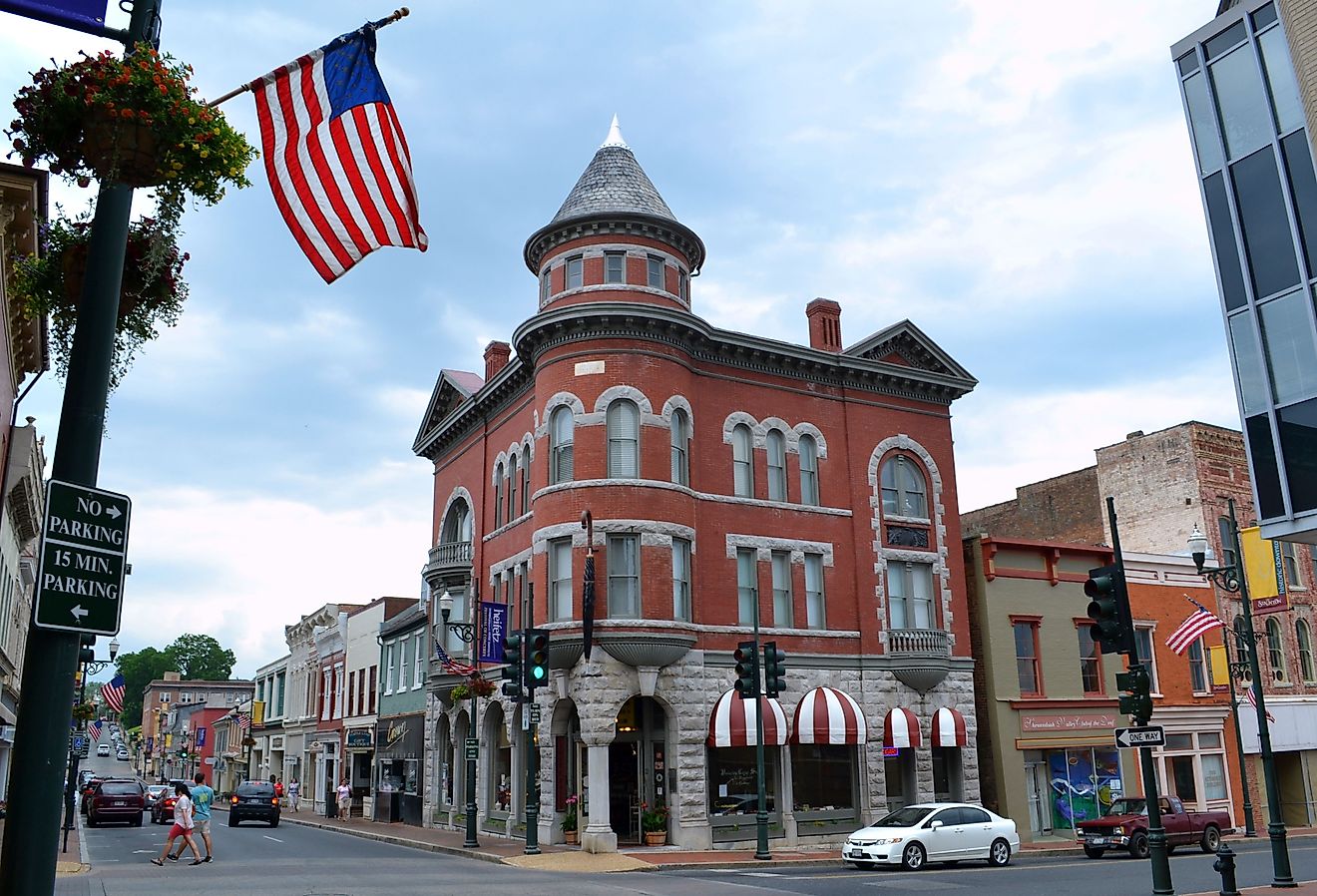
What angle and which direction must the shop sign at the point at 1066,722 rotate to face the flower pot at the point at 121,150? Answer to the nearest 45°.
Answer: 0° — it already faces it

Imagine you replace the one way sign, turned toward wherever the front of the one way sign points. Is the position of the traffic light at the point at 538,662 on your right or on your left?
on your right

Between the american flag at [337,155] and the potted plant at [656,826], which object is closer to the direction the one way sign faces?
the american flag

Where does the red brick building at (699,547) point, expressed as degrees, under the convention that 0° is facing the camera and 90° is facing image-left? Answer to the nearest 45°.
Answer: approximately 0°
